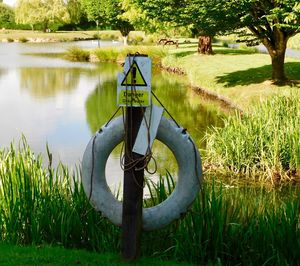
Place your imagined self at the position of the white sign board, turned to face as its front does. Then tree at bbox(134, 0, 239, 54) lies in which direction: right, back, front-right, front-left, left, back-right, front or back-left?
back

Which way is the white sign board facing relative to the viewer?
toward the camera

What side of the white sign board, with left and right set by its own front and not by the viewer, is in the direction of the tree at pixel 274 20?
back

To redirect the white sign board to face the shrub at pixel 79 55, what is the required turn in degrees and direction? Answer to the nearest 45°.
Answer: approximately 180°
